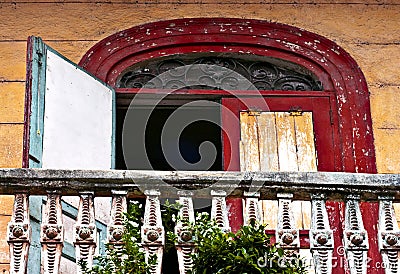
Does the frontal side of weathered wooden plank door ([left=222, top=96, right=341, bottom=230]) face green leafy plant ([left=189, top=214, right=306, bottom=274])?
yes

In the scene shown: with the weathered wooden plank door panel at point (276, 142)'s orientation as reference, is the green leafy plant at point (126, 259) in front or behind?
in front

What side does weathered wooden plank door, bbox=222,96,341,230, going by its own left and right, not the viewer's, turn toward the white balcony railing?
front

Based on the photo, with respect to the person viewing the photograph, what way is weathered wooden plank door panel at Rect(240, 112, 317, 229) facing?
facing the viewer

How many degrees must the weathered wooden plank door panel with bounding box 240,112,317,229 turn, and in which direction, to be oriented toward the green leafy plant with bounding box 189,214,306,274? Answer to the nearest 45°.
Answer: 0° — it already faces it

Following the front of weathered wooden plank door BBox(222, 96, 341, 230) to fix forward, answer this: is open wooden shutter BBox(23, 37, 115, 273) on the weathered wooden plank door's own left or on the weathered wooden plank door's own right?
on the weathered wooden plank door's own right

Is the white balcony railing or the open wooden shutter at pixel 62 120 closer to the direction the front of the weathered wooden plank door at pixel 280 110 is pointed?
the white balcony railing

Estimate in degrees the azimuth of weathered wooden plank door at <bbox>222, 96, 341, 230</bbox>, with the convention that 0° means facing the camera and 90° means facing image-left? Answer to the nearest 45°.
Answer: approximately 0°
